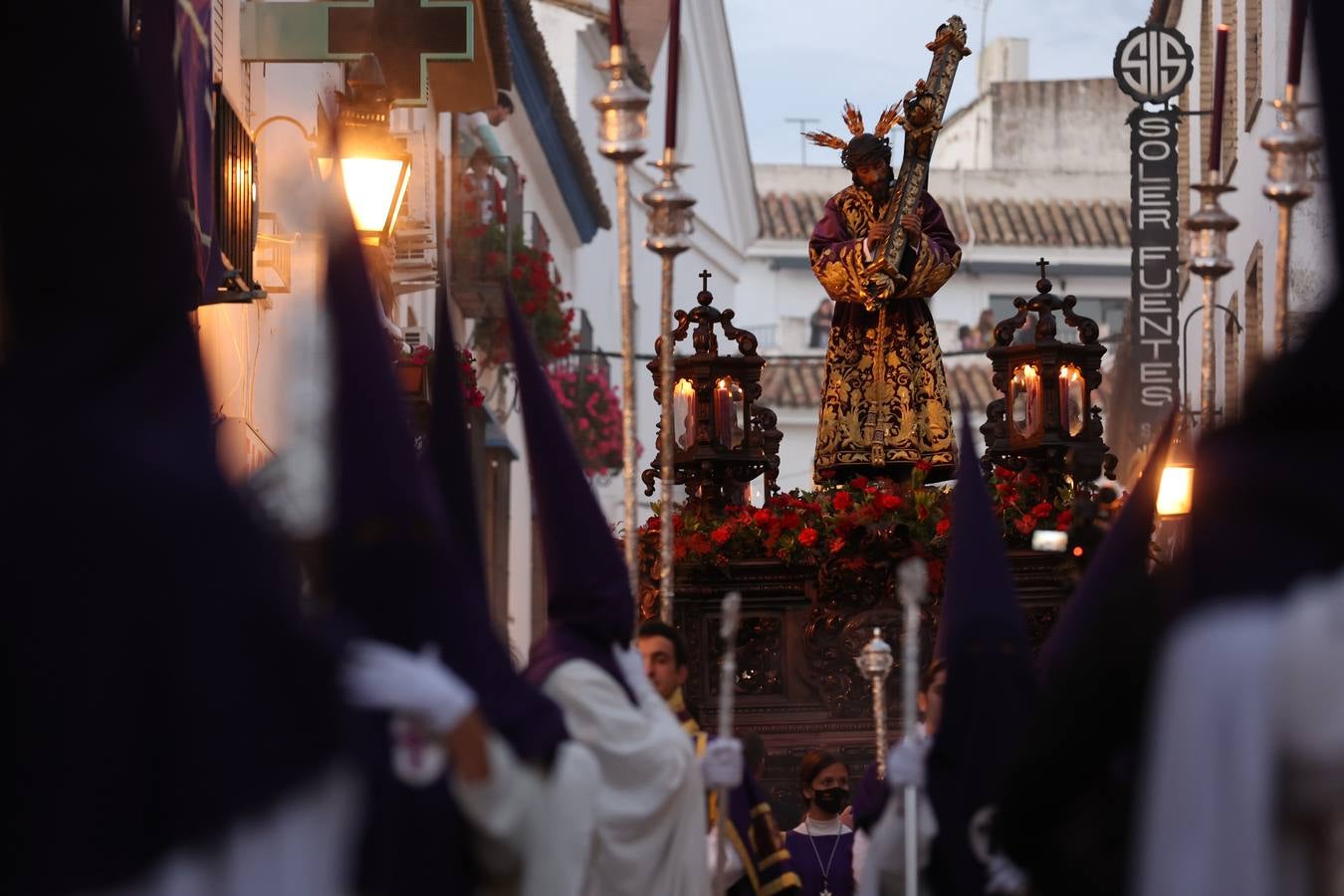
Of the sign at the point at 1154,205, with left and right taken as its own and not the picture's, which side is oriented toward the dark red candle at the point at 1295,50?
front

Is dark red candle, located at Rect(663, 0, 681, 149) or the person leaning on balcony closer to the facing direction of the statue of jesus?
the dark red candle

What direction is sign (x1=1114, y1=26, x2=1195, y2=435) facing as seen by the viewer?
toward the camera

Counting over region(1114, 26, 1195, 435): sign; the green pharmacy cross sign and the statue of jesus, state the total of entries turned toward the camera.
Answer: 3

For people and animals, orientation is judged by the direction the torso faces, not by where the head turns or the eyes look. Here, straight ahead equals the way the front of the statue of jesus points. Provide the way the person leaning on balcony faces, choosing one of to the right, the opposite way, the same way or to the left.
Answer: to the left

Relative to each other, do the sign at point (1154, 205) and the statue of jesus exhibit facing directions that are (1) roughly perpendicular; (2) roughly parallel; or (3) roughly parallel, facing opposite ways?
roughly parallel

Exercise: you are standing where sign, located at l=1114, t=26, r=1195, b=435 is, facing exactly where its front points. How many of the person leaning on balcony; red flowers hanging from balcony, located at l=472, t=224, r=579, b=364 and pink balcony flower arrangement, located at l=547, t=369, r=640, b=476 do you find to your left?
0

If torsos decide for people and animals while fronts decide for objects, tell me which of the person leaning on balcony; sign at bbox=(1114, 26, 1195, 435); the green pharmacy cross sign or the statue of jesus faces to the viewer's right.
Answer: the person leaning on balcony

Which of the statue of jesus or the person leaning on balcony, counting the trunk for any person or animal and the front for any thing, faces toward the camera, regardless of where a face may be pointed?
the statue of jesus

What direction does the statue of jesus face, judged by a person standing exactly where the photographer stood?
facing the viewer
